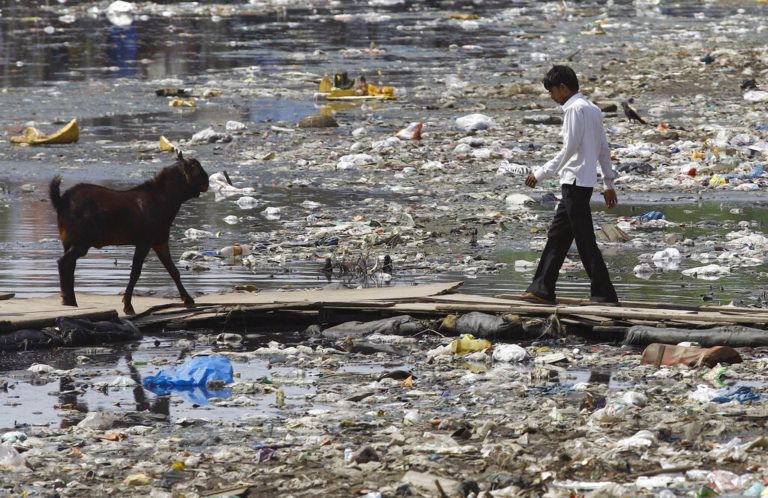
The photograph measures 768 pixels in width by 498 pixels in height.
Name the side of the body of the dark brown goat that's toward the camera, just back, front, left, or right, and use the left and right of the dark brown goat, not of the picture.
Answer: right

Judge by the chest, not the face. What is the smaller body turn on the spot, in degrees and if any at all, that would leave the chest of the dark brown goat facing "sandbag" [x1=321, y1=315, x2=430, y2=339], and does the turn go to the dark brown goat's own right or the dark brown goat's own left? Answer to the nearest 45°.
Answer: approximately 45° to the dark brown goat's own right

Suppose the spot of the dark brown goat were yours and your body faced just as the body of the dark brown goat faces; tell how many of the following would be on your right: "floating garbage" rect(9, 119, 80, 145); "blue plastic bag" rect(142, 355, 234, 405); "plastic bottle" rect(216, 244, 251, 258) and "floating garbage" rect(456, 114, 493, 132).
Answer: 1

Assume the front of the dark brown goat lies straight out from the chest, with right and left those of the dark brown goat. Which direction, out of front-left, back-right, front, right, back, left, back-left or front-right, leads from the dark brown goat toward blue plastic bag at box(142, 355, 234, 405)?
right

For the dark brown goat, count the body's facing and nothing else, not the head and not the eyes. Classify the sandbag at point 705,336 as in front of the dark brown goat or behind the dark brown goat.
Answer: in front

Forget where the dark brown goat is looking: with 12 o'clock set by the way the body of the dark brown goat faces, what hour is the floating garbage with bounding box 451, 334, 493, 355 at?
The floating garbage is roughly at 1 o'clock from the dark brown goat.

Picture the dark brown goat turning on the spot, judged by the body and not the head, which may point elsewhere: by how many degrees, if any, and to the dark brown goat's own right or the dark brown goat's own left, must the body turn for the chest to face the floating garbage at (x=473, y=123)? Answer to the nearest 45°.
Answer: approximately 45° to the dark brown goat's own left

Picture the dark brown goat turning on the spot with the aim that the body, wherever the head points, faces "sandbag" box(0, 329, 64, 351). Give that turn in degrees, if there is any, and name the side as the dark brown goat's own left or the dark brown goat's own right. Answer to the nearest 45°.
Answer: approximately 135° to the dark brown goat's own right

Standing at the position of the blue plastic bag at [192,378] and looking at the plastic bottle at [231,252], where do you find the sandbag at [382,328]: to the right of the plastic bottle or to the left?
right

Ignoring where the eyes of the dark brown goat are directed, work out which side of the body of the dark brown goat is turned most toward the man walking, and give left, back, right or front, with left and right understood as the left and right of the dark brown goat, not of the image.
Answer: front

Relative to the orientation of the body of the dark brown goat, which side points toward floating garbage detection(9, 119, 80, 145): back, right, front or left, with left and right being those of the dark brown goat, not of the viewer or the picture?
left
